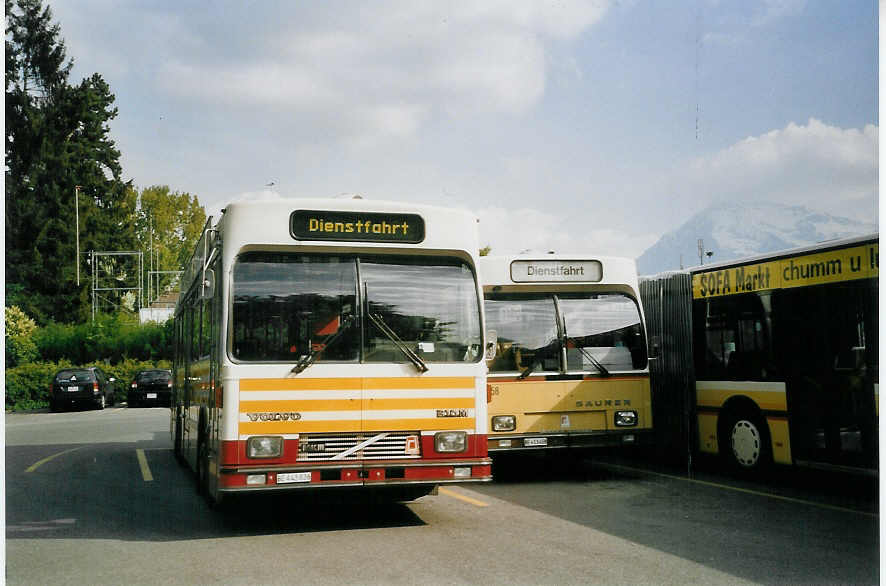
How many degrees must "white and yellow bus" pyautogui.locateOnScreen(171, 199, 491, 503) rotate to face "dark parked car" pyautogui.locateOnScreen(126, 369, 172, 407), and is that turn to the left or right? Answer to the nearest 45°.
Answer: approximately 180°

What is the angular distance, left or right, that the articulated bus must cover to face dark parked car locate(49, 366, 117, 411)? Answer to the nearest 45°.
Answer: approximately 180°

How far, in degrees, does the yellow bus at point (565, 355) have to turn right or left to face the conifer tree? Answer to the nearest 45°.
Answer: approximately 135° to its right

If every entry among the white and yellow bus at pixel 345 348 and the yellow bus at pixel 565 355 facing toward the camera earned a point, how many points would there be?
2

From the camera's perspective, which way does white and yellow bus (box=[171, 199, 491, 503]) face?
toward the camera

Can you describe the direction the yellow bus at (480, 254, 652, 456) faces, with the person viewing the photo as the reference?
facing the viewer

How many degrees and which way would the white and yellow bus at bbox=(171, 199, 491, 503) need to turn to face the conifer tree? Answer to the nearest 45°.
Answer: approximately 180°
